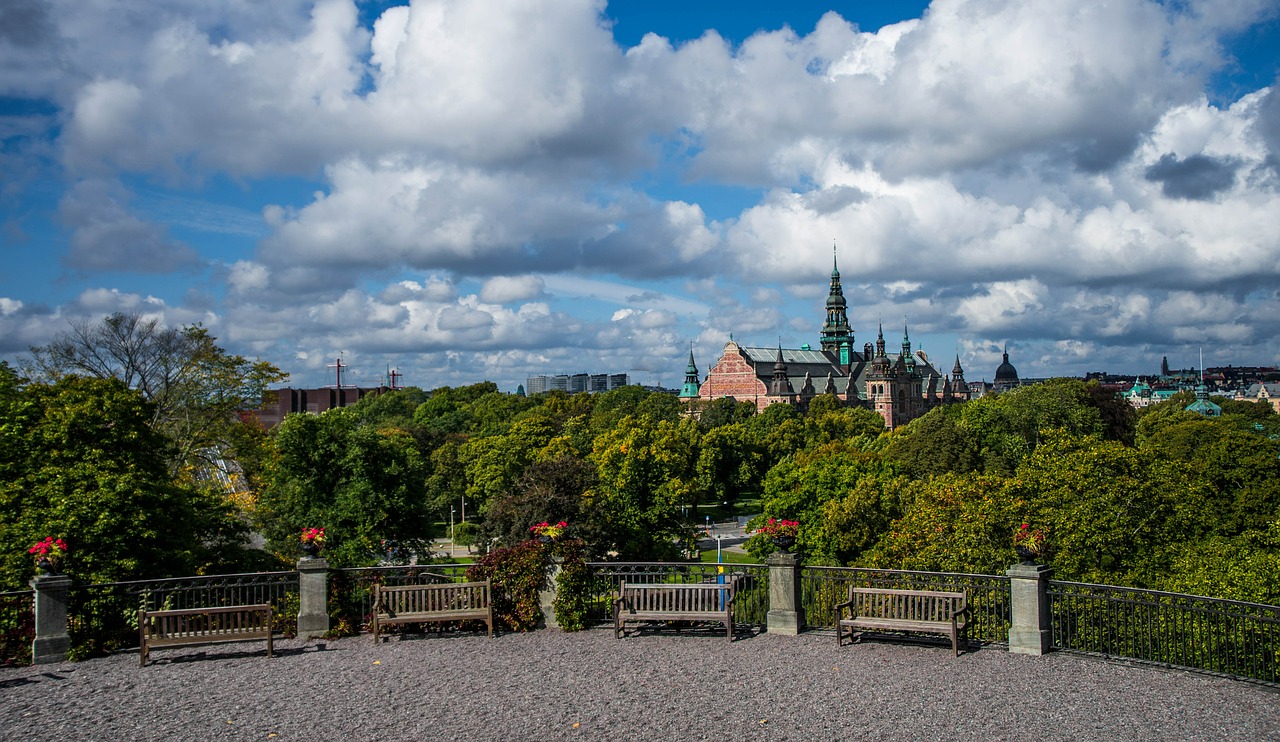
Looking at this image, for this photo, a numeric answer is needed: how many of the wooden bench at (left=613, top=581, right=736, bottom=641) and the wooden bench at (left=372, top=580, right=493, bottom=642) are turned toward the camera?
2

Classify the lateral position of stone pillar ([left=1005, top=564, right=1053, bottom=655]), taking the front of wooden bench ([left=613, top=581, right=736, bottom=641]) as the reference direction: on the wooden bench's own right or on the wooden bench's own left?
on the wooden bench's own left

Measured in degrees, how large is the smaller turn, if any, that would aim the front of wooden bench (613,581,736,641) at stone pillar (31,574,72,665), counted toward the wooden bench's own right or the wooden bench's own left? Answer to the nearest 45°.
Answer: approximately 90° to the wooden bench's own right

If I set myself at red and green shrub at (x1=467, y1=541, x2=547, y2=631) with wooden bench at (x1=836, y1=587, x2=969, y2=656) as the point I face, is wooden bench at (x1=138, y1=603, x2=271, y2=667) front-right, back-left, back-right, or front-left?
back-right

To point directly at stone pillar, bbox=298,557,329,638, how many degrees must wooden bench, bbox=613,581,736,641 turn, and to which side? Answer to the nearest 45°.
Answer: approximately 90° to its right

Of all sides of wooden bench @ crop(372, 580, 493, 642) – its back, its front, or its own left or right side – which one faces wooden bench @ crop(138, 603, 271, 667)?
right

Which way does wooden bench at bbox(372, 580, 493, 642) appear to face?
toward the camera

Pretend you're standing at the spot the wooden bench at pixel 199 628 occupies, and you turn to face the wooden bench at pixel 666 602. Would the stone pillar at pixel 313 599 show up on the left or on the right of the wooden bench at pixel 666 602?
left
